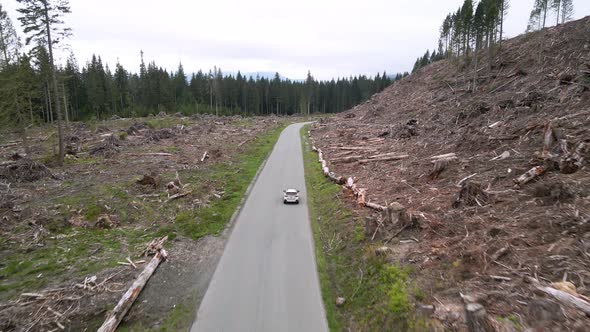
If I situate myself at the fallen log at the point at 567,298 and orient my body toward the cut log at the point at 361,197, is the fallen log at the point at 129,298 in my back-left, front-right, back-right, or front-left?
front-left

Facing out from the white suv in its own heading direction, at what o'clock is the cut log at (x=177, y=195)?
The cut log is roughly at 9 o'clock from the white suv.

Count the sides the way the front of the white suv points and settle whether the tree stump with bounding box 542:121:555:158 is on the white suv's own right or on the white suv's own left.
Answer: on the white suv's own right

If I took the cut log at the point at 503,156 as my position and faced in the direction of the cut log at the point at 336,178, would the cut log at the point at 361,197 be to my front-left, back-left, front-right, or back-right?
front-left

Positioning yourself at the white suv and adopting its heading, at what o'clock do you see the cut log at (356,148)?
The cut log is roughly at 1 o'clock from the white suv.

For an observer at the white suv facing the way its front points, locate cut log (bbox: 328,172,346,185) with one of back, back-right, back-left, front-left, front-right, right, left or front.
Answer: front-right

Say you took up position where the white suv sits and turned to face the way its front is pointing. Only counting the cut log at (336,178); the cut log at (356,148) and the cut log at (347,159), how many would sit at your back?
0

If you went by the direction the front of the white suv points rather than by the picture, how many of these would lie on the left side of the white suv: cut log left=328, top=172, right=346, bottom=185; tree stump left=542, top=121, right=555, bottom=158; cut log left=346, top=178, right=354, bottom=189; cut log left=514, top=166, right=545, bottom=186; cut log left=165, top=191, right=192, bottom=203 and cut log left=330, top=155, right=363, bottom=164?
1

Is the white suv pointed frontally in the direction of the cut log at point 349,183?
no

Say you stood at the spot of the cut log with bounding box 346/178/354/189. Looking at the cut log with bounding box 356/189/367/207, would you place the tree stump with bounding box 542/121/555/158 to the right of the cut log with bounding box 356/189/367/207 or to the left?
left

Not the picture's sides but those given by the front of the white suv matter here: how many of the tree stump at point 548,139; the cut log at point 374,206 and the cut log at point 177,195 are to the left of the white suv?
1

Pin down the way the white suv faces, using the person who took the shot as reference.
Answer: facing away from the viewer

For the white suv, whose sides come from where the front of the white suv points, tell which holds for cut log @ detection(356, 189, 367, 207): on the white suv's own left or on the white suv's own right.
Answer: on the white suv's own right

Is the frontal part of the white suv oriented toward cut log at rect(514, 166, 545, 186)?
no

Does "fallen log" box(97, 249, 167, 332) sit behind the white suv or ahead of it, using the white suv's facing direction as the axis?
behind

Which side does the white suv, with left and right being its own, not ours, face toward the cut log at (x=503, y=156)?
right

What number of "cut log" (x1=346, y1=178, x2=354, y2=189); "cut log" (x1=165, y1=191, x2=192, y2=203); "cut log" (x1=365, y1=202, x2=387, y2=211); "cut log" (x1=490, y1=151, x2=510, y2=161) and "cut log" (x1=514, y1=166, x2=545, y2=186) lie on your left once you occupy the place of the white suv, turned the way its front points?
1

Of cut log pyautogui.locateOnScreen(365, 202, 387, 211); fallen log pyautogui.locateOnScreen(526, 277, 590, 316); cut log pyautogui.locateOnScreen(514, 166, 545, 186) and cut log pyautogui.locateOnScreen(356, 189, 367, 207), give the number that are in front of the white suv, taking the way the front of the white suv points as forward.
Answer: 0

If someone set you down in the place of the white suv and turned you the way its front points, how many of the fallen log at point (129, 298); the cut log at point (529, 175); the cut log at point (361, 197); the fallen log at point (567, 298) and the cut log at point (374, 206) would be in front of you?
0
